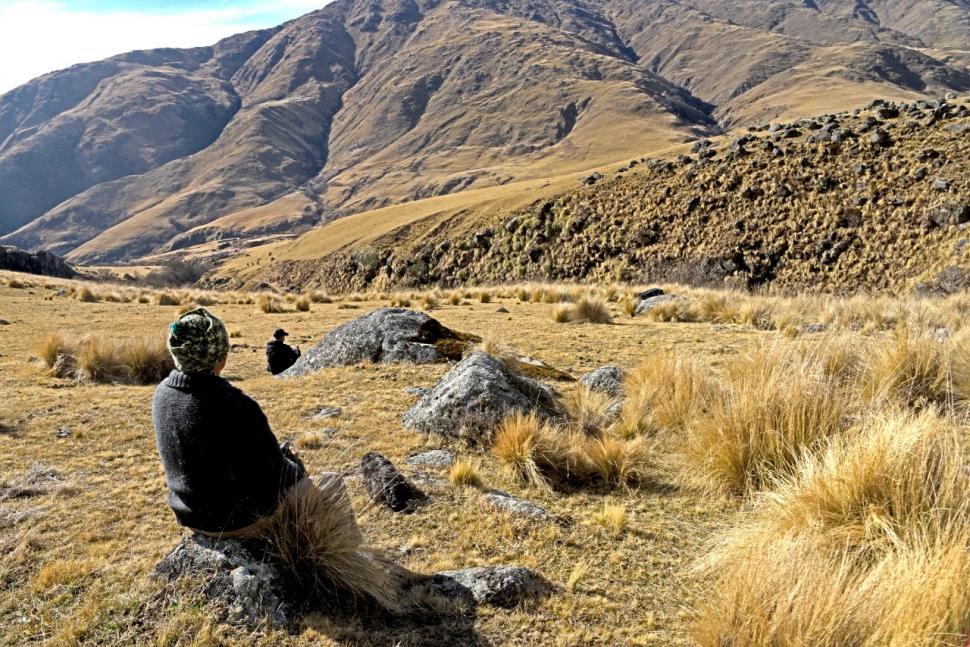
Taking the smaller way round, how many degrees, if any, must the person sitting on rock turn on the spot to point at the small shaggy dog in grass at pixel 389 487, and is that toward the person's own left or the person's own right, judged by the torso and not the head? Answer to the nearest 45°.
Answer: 0° — they already face it

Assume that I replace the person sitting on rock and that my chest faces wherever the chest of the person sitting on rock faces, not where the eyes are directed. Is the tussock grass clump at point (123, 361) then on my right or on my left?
on my left

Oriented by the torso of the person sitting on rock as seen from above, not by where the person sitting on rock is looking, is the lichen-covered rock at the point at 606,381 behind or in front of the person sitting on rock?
in front

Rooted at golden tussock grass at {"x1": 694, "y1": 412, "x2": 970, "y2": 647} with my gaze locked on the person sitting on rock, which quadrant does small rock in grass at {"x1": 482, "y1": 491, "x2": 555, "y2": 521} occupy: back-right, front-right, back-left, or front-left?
front-right

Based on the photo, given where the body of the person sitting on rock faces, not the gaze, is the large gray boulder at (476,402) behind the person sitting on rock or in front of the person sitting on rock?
in front

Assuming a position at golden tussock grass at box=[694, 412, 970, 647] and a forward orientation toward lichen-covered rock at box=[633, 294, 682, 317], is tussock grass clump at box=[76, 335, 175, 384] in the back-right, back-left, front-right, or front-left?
front-left

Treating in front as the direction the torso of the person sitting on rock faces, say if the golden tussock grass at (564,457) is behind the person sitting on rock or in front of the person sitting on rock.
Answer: in front

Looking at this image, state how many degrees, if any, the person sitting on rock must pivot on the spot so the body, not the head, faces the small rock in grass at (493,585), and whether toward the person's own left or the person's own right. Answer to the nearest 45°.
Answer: approximately 45° to the person's own right

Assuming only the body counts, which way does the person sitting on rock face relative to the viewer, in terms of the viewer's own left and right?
facing away from the viewer and to the right of the viewer

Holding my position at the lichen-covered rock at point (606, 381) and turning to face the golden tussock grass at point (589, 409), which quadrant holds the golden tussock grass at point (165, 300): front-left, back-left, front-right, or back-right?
back-right
